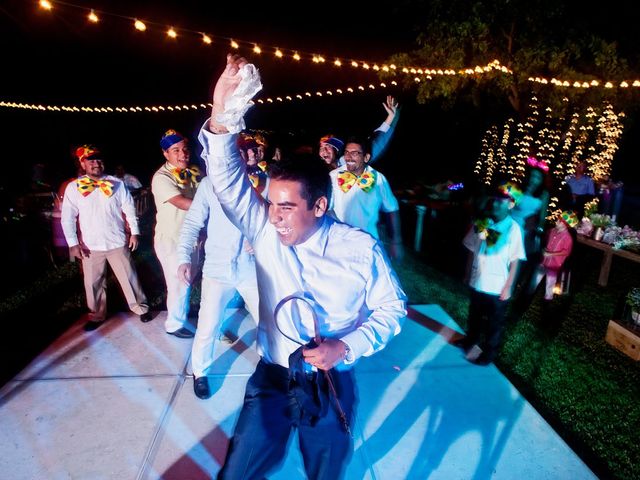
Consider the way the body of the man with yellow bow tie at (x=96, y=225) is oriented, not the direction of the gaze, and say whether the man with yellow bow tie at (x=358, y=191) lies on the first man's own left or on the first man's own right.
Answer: on the first man's own left

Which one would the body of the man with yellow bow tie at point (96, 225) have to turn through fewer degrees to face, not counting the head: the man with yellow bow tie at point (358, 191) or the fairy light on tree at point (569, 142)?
the man with yellow bow tie

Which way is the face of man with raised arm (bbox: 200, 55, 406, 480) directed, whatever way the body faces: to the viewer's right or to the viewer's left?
to the viewer's left

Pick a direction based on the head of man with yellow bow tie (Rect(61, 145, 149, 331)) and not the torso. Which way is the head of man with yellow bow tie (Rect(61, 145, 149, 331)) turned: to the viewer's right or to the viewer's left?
to the viewer's right

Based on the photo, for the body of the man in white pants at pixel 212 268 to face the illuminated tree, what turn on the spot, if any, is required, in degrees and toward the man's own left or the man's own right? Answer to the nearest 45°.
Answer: approximately 135° to the man's own left

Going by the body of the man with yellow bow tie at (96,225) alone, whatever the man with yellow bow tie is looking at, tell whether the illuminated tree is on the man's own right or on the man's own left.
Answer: on the man's own left

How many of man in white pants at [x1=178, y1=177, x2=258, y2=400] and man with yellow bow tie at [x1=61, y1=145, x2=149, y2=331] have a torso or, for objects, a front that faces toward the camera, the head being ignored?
2

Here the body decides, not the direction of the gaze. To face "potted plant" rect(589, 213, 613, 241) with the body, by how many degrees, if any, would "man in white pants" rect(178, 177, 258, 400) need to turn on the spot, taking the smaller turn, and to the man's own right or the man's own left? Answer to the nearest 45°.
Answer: approximately 90° to the man's own left

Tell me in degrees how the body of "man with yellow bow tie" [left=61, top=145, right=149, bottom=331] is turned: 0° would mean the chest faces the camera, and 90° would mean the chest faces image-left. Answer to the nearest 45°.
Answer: approximately 0°
